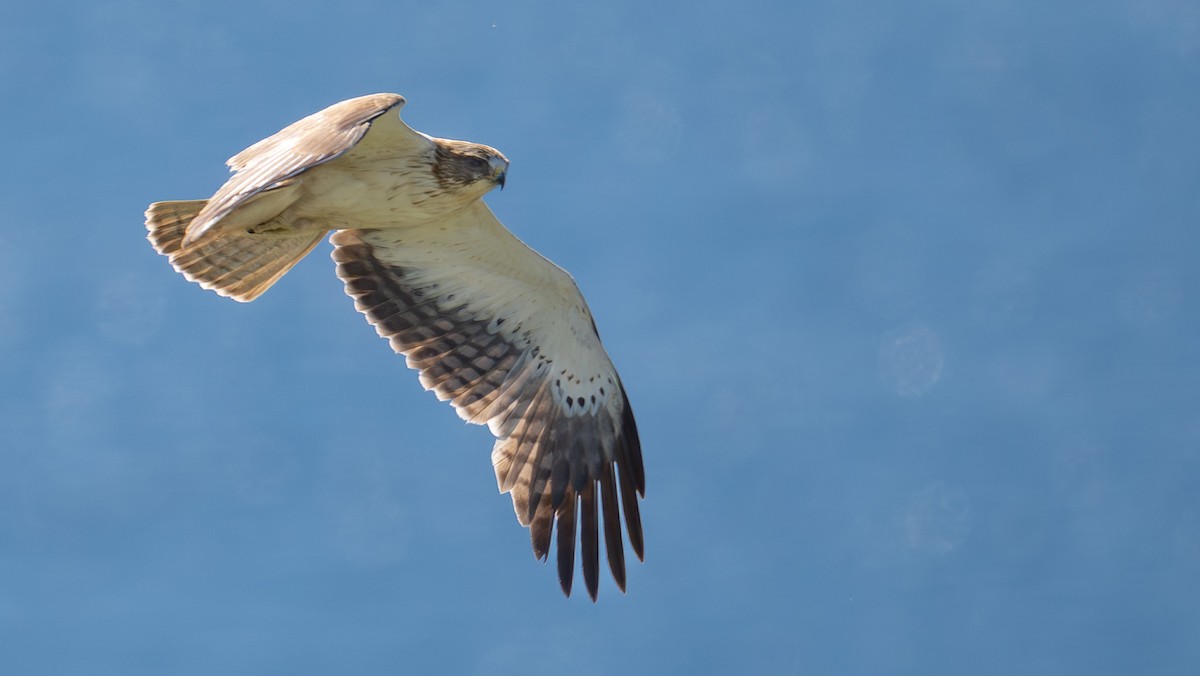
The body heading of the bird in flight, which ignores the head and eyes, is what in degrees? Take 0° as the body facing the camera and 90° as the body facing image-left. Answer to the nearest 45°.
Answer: approximately 270°
